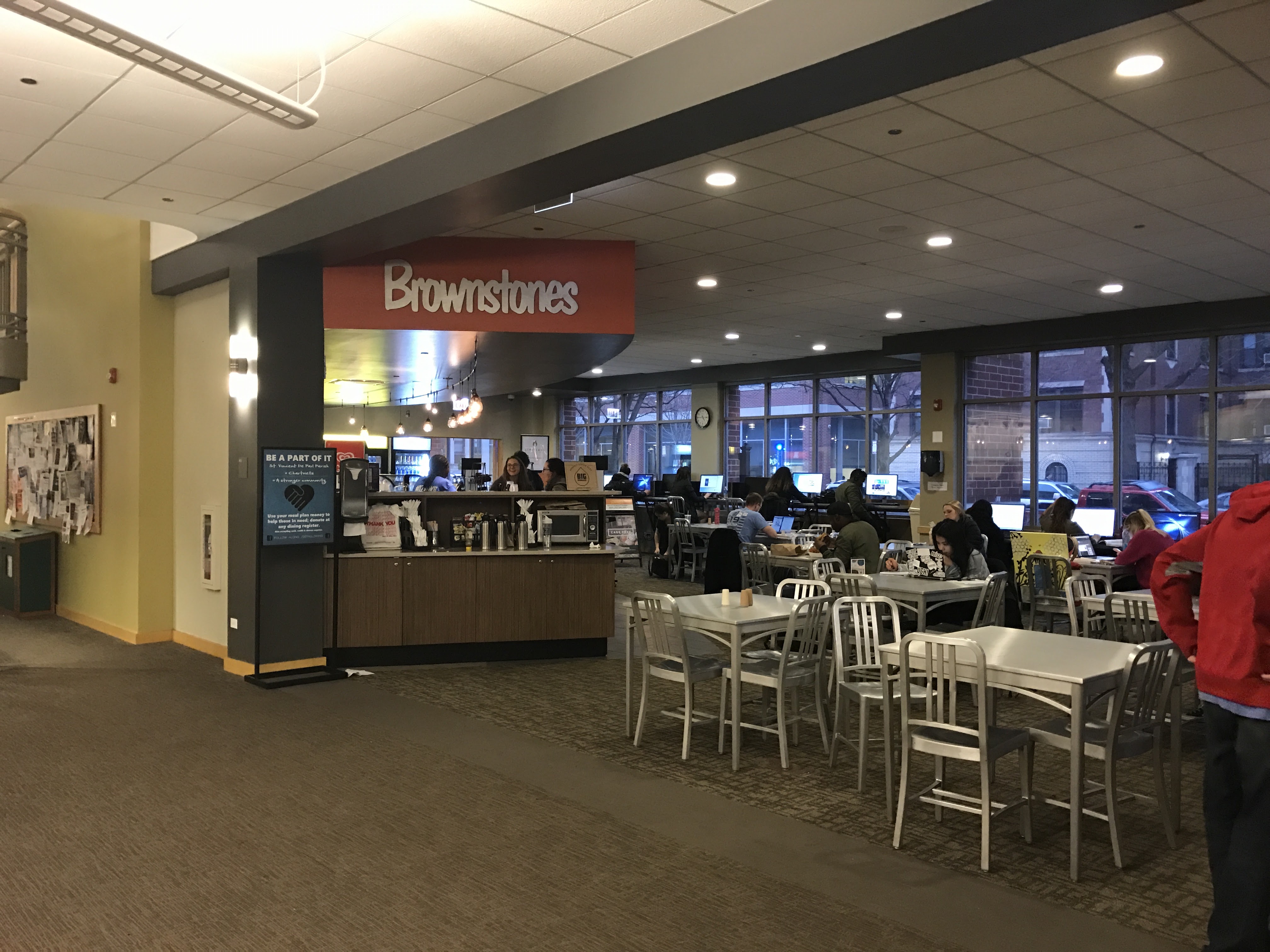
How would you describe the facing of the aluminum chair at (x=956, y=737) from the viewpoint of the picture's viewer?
facing away from the viewer and to the right of the viewer

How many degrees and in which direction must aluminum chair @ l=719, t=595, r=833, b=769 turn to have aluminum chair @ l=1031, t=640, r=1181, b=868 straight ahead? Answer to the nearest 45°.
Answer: approximately 180°

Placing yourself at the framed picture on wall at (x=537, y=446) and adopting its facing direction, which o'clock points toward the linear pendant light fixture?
The linear pendant light fixture is roughly at 12 o'clock from the framed picture on wall.

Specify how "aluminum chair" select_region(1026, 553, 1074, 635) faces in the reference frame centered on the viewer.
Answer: facing away from the viewer and to the right of the viewer

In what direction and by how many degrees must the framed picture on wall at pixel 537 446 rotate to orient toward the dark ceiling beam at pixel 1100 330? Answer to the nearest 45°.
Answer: approximately 45° to its left

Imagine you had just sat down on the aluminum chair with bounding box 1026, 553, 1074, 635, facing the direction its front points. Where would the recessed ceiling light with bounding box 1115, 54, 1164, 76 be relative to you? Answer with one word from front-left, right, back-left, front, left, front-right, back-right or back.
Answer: back-right

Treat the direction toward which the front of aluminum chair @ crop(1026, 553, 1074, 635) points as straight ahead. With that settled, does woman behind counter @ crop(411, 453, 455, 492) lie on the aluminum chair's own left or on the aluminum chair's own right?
on the aluminum chair's own left

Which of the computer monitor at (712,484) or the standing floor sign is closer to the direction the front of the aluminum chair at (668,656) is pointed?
the computer monitor
